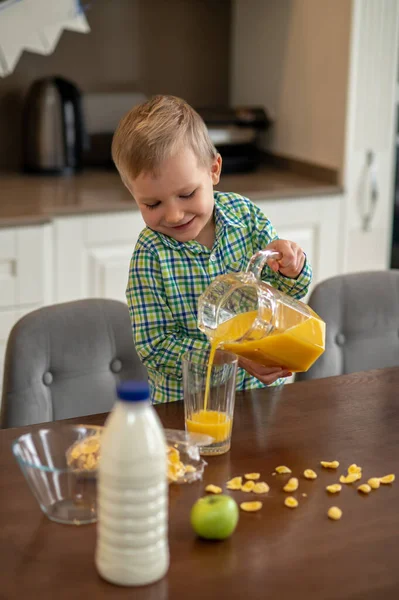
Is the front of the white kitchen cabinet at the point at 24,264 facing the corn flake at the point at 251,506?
yes

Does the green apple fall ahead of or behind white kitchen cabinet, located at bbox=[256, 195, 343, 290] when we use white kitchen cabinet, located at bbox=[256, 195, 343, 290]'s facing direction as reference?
ahead

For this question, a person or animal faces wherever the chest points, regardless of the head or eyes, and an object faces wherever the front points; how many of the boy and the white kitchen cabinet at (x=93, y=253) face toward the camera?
2

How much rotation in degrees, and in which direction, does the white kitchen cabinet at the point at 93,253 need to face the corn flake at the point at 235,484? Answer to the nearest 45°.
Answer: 0° — it already faces it

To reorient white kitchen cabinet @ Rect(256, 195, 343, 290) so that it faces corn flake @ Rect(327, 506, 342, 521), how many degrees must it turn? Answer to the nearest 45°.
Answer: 0° — it already faces it

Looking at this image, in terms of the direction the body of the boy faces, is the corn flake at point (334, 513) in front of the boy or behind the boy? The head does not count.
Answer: in front

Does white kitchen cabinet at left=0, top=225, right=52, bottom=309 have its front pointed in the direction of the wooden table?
yes
